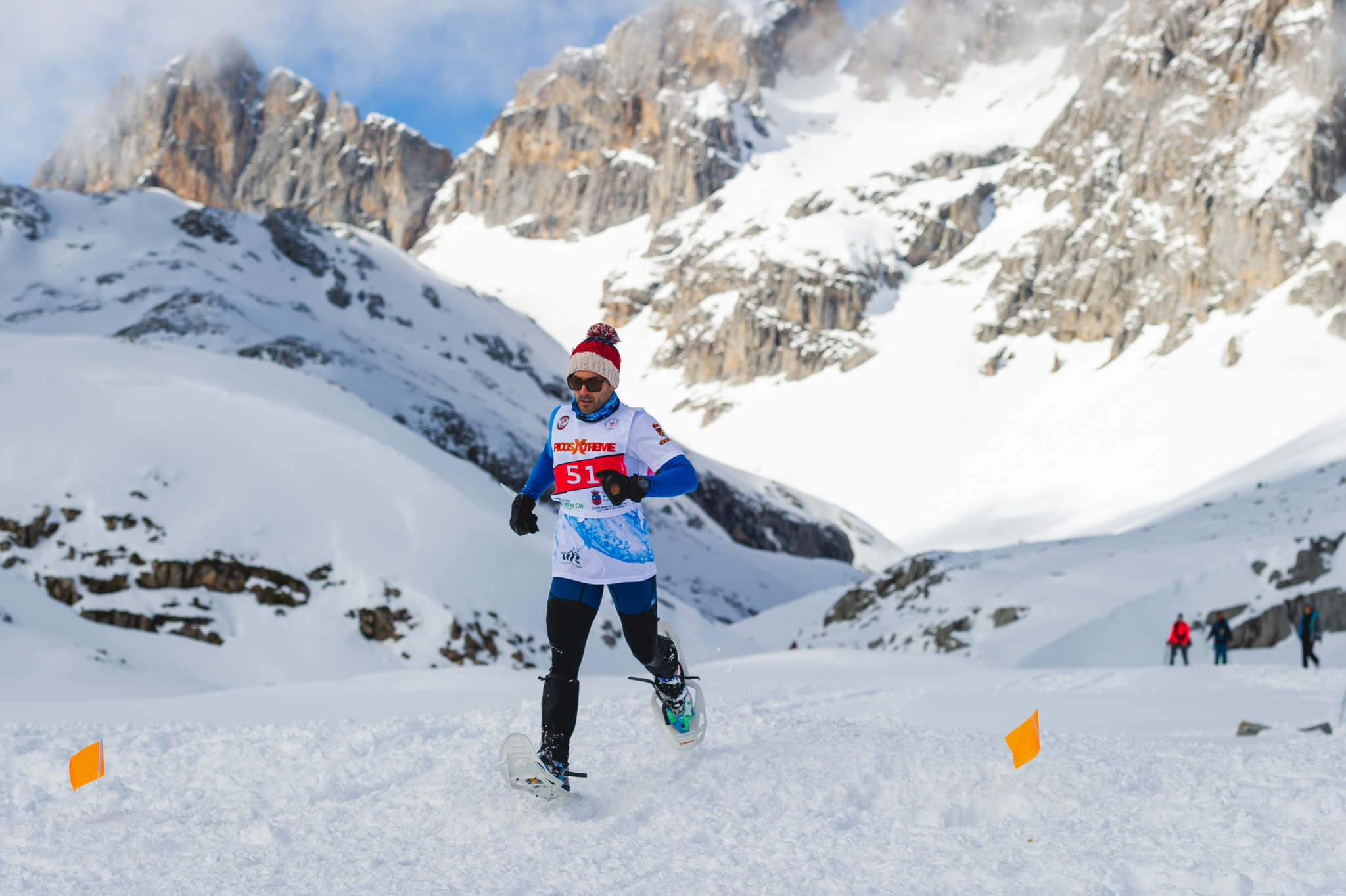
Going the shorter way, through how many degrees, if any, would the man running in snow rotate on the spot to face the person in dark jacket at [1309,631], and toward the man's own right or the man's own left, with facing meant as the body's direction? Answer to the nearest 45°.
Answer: approximately 180°

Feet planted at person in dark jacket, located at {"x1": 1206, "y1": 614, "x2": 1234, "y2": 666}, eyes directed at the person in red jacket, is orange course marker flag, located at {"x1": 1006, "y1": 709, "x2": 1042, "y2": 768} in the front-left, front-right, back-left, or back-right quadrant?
front-left

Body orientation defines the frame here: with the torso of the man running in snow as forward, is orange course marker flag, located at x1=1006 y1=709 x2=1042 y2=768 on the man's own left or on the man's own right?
on the man's own left

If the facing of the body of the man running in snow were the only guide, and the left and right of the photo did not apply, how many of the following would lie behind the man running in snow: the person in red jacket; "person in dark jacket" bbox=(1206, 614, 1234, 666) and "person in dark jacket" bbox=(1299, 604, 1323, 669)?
3

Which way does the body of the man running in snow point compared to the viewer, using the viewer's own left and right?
facing the viewer and to the left of the viewer

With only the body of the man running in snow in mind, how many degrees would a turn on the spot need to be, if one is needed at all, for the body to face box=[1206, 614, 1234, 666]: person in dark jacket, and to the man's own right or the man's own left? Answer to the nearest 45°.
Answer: approximately 180°

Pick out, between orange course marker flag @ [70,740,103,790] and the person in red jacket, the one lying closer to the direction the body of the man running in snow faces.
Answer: the orange course marker flag

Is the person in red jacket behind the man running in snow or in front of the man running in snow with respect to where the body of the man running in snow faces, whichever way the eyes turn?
behind

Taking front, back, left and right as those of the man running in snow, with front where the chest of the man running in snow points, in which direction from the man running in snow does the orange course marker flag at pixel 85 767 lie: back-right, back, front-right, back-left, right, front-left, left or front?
front-right

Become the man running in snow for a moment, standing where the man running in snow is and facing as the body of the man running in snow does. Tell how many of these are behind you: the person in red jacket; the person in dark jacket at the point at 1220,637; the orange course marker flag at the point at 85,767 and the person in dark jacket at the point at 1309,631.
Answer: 3
